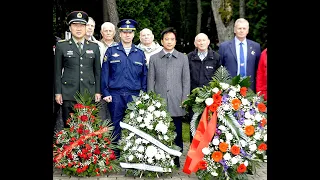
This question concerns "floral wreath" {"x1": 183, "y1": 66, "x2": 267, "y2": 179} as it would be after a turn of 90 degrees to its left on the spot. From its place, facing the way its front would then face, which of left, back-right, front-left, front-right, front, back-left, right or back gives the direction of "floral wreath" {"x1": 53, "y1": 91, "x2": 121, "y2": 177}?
back

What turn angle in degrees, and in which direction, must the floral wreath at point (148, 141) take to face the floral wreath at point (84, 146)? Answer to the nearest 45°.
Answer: approximately 90° to its right

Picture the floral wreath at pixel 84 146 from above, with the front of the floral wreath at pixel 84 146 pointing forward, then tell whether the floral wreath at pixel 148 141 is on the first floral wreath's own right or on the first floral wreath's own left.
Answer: on the first floral wreath's own left

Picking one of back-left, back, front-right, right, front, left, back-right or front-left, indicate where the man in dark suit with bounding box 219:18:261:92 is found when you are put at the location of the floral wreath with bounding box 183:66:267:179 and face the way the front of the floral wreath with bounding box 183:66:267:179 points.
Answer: back

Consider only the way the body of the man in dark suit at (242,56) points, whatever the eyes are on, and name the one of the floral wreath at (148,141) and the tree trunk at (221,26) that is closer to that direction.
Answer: the floral wreath

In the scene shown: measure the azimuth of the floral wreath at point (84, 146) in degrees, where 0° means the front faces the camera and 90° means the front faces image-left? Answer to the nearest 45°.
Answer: approximately 0°

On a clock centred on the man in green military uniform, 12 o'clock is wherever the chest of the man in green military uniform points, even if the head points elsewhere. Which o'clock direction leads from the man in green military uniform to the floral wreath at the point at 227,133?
The floral wreath is roughly at 10 o'clock from the man in green military uniform.

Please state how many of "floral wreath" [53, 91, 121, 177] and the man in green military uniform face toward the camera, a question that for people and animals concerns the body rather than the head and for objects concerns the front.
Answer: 2

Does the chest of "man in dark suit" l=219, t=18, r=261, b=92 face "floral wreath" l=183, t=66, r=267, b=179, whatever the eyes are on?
yes
